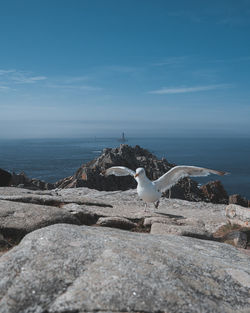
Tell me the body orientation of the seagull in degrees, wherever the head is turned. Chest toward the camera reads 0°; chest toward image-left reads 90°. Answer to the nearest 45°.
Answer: approximately 45°

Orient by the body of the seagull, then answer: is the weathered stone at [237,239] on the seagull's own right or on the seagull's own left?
on the seagull's own left

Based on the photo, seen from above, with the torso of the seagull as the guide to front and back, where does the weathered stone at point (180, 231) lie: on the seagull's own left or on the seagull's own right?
on the seagull's own left

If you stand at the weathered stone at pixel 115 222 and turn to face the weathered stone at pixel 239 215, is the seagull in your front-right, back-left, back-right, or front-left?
front-left

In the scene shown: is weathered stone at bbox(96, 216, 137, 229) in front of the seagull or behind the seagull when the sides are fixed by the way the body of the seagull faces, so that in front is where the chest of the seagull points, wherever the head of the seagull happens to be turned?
in front

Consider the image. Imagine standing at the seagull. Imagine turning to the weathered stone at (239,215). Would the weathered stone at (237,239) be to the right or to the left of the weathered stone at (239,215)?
right

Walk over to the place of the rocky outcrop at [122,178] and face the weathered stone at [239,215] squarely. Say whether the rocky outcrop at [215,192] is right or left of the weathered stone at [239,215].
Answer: left

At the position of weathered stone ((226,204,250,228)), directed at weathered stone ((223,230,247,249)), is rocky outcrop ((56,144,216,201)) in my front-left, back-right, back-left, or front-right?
back-right

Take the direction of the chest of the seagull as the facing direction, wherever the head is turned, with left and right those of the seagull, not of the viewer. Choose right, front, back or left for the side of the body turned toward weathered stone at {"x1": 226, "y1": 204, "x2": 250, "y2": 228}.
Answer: left
